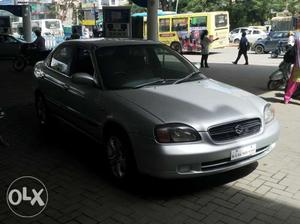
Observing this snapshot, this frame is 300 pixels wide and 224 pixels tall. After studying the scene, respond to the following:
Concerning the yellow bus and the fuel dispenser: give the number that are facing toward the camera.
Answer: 1

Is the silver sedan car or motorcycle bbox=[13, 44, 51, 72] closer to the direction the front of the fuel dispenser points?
the silver sedan car

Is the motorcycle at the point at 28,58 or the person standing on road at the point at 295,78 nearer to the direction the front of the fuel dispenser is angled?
the person standing on road

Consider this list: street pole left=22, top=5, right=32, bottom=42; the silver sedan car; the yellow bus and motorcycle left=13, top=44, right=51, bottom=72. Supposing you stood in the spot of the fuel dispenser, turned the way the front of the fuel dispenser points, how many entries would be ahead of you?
1

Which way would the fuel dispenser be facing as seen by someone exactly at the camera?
facing the viewer

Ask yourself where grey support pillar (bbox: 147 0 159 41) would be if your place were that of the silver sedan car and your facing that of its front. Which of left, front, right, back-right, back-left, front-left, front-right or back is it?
back-left

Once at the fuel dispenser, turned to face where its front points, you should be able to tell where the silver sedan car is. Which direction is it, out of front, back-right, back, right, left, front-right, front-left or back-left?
front

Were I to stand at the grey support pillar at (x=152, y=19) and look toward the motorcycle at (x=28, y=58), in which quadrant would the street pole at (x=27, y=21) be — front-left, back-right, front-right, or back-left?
front-right

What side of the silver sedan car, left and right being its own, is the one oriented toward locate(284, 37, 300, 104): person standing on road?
left

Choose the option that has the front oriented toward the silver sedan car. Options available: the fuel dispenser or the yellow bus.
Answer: the fuel dispenser

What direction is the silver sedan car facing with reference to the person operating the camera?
facing the viewer and to the right of the viewer
